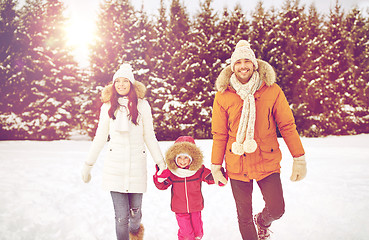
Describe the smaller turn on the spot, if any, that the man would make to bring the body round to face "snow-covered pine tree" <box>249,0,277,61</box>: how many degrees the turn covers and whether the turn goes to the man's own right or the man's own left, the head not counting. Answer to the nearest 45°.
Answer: approximately 180°

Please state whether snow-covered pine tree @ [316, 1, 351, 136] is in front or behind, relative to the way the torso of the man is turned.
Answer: behind

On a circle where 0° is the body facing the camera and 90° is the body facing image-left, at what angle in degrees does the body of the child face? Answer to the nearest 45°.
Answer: approximately 0°

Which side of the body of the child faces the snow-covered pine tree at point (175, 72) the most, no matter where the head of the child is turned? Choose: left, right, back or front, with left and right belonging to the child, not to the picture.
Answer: back

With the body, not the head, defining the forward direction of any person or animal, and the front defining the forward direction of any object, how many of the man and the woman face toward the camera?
2

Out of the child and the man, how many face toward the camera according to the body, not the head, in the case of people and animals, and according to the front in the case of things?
2

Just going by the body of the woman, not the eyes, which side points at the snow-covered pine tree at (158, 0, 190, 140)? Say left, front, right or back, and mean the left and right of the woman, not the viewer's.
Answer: back
